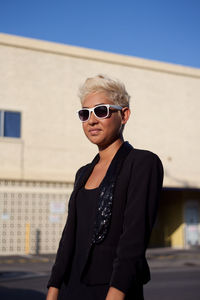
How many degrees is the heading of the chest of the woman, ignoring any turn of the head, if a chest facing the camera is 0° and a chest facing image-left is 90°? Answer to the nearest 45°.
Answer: approximately 45°

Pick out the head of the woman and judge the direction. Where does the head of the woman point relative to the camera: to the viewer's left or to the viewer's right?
to the viewer's left

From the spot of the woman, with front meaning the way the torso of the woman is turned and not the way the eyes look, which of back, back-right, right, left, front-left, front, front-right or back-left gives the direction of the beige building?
back-right
